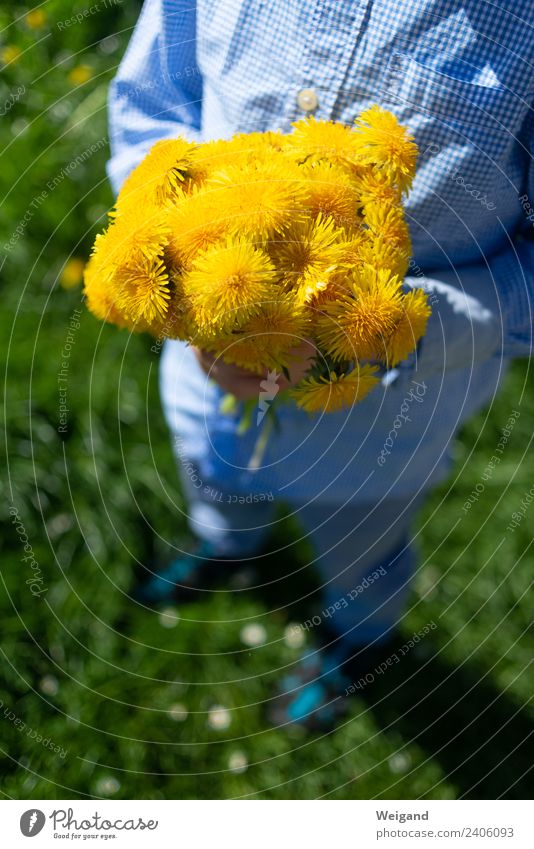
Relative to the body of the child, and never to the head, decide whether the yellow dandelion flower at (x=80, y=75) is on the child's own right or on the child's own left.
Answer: on the child's own right

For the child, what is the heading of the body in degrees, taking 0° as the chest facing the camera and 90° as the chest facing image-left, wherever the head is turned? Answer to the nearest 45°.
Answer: approximately 45°

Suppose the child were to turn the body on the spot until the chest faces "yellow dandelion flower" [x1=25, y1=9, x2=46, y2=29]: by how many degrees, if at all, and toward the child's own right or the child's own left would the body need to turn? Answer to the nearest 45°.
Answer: approximately 135° to the child's own right

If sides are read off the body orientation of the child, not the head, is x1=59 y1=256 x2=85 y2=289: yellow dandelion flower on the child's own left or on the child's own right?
on the child's own right
